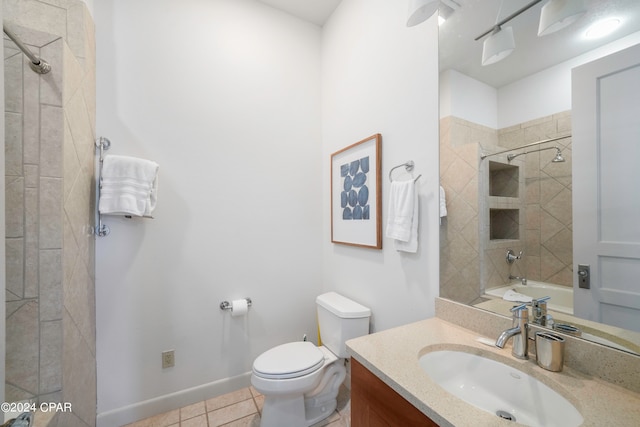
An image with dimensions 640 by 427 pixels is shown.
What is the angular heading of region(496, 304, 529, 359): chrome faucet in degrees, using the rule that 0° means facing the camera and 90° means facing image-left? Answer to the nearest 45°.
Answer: approximately 45°

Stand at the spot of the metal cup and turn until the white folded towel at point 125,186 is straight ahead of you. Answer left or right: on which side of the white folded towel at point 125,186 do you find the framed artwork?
right

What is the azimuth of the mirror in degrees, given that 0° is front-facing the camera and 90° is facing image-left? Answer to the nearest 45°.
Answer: approximately 45°

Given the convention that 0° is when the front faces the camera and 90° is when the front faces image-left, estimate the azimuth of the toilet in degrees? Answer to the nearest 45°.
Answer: approximately 45°

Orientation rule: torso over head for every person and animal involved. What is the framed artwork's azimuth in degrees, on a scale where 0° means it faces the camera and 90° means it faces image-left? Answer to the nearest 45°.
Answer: approximately 45°

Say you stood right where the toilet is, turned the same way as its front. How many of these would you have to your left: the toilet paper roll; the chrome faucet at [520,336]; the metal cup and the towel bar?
2
